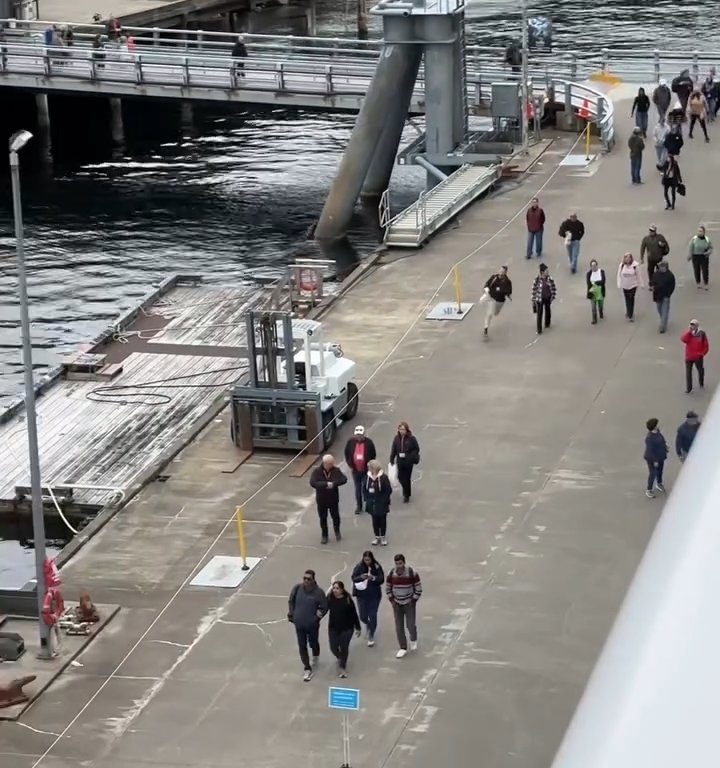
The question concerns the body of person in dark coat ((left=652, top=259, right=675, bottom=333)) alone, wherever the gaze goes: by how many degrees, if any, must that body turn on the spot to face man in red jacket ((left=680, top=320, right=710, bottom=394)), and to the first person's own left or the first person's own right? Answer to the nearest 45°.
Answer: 0° — they already face them

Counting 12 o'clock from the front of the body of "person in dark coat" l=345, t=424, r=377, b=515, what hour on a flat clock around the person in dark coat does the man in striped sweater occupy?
The man in striped sweater is roughly at 12 o'clock from the person in dark coat.

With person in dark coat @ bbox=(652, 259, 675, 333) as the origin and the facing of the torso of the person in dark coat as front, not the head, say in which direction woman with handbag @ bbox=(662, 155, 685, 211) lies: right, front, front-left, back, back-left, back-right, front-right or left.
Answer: back

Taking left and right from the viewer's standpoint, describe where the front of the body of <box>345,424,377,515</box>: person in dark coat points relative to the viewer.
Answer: facing the viewer

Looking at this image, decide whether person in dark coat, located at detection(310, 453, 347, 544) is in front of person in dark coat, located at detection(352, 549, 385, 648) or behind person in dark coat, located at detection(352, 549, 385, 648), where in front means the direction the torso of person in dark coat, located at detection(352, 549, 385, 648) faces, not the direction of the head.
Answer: behind

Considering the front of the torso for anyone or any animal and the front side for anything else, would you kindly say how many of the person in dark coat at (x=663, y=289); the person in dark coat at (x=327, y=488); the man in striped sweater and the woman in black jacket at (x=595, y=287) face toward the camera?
4

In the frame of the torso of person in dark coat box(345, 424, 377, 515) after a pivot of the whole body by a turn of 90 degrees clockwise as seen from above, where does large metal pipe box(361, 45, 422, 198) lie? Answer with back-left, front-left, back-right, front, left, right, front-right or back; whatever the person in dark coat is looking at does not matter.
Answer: right

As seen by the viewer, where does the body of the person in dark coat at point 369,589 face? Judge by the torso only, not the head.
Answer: toward the camera

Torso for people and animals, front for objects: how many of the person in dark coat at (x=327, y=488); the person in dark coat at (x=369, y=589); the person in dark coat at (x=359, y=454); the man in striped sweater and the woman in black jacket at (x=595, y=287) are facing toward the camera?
5

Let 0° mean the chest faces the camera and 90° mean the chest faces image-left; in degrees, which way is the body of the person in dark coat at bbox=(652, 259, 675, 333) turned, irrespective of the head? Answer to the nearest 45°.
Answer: approximately 0°

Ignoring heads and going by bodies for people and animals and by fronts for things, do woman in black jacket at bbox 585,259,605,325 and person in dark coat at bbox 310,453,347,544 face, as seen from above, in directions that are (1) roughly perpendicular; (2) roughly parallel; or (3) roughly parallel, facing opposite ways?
roughly parallel

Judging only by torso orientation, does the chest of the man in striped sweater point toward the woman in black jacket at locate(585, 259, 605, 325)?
no

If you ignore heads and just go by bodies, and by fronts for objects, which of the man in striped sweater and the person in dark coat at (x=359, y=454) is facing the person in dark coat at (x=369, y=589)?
the person in dark coat at (x=359, y=454)

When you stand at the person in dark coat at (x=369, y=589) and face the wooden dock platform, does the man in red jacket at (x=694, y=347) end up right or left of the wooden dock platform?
right

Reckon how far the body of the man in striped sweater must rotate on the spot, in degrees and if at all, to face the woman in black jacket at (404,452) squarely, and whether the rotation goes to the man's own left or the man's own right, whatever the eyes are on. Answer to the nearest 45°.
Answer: approximately 180°

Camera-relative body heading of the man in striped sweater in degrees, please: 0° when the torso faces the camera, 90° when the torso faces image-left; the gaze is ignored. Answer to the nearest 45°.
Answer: approximately 0°

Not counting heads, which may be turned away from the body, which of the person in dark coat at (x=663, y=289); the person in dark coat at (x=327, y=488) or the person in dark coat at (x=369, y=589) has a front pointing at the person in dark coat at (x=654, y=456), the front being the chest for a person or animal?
the person in dark coat at (x=663, y=289)

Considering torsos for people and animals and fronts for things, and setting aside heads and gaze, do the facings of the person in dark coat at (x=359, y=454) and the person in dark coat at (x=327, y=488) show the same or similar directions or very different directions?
same or similar directions

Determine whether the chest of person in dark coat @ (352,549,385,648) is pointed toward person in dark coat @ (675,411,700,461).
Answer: no

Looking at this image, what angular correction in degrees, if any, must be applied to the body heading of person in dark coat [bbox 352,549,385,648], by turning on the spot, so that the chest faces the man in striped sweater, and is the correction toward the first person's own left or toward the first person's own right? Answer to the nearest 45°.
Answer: approximately 45° to the first person's own left

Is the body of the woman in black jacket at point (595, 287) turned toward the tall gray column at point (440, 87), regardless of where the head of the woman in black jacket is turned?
no

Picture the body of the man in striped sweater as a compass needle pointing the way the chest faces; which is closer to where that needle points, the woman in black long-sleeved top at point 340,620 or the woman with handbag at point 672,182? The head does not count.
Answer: the woman in black long-sleeved top
